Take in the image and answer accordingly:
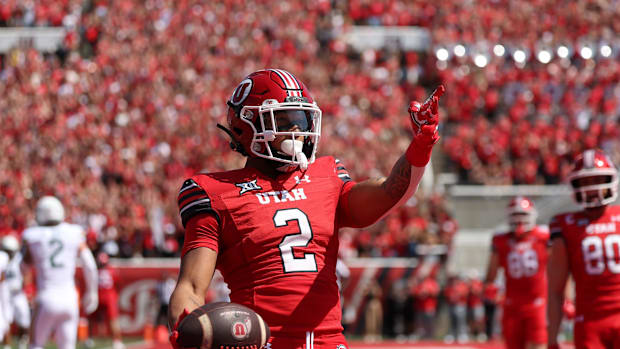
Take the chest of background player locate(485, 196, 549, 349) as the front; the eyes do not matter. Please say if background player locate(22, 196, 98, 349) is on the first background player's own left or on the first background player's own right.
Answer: on the first background player's own right

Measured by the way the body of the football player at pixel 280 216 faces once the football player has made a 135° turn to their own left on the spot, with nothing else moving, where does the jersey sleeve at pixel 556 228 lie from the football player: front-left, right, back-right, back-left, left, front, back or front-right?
front-right

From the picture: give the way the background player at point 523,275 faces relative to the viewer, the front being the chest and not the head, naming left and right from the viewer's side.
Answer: facing the viewer

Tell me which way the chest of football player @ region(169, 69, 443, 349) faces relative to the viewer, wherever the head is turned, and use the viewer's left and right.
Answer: facing the viewer and to the right of the viewer
